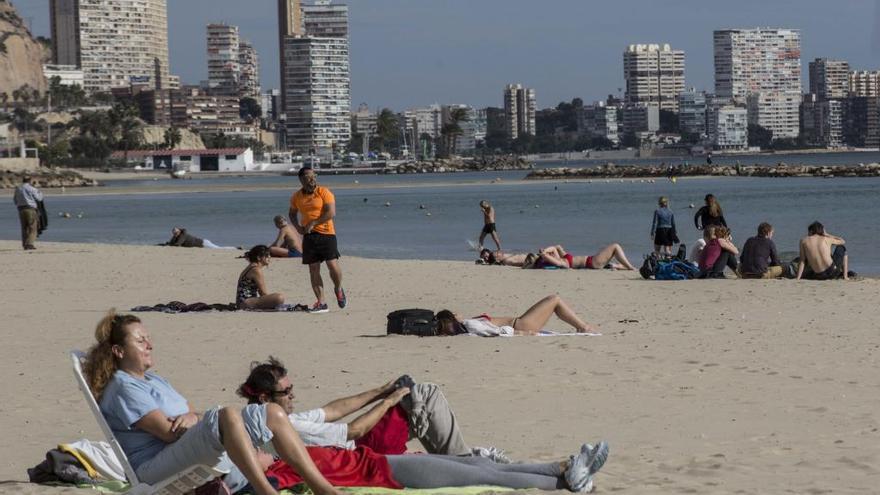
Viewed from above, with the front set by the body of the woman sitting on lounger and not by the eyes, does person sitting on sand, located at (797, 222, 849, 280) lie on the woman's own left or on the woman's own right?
on the woman's own left

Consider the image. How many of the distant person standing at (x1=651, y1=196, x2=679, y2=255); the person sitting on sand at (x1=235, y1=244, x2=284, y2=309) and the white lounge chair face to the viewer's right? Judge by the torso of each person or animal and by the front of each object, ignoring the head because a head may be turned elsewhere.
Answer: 2

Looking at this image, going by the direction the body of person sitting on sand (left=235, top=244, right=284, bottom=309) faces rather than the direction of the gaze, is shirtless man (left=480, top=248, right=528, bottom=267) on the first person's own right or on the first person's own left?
on the first person's own left

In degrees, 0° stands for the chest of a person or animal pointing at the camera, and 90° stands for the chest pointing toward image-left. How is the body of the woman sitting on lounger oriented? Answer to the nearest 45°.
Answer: approximately 270°

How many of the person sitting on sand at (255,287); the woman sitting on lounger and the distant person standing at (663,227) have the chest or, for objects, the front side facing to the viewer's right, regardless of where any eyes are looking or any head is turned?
2

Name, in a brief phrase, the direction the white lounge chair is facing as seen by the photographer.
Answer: facing to the right of the viewer

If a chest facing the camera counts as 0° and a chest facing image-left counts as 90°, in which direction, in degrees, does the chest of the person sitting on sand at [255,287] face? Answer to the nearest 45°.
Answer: approximately 270°

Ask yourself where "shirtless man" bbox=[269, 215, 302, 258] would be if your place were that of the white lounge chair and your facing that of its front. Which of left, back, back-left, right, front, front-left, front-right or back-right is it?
left

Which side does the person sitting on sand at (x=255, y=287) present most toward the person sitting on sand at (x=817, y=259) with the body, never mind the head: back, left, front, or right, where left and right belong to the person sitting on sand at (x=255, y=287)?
front
